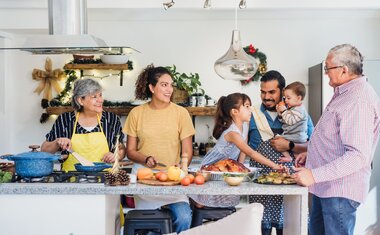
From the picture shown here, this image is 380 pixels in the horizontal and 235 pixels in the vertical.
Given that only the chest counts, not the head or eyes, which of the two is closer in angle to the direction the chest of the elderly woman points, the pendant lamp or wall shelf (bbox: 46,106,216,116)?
the pendant lamp

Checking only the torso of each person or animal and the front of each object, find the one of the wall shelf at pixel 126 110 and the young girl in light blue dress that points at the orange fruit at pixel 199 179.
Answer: the wall shelf

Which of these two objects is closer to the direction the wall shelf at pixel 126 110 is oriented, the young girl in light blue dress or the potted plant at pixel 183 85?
the young girl in light blue dress

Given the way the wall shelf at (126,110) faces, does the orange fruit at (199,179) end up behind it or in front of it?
in front

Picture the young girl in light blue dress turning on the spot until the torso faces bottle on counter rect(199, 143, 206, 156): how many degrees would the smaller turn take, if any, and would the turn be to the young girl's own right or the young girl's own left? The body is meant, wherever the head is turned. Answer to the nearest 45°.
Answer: approximately 90° to the young girl's own left

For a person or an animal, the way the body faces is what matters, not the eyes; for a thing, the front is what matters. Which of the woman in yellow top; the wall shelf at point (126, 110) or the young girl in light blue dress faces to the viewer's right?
the young girl in light blue dress

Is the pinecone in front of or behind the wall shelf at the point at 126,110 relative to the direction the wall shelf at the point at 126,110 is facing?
in front

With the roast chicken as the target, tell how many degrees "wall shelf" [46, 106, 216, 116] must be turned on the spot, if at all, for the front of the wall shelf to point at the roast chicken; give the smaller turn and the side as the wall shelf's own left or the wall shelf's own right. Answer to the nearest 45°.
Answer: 0° — it already faces it

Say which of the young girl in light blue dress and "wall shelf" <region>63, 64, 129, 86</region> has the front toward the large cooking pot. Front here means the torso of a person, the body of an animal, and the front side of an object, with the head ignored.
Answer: the wall shelf

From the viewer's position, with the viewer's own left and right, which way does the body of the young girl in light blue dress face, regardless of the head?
facing to the right of the viewer

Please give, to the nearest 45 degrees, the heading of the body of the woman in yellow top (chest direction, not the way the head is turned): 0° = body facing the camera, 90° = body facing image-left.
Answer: approximately 0°
